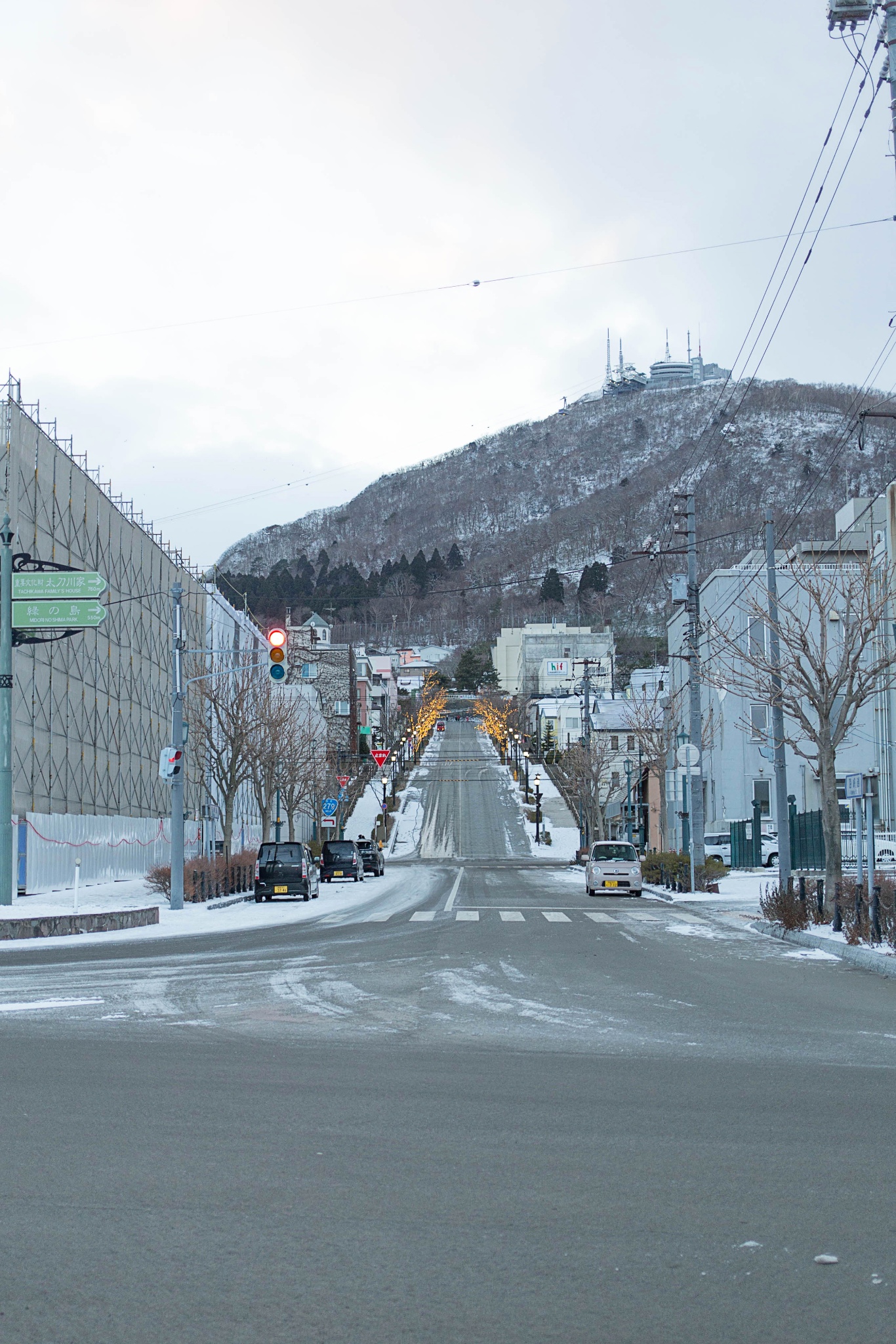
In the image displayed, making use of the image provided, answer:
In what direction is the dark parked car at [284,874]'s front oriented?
away from the camera

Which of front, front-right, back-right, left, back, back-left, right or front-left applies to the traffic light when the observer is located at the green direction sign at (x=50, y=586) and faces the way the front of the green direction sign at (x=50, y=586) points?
front-left

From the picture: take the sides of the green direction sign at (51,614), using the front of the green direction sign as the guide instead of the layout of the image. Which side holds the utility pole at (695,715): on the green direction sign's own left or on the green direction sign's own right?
on the green direction sign's own left

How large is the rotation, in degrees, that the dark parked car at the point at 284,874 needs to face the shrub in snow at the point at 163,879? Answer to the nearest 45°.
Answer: approximately 135° to its left

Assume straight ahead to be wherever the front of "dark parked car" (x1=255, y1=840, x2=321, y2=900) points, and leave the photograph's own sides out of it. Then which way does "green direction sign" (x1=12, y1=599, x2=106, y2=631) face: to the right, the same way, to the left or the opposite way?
the opposite way

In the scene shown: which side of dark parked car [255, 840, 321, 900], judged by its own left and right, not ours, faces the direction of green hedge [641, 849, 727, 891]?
right

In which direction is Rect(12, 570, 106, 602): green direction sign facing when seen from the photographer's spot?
facing the viewer

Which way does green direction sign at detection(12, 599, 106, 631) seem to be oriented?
toward the camera

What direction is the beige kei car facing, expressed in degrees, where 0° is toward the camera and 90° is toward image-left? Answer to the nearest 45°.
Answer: approximately 0°
